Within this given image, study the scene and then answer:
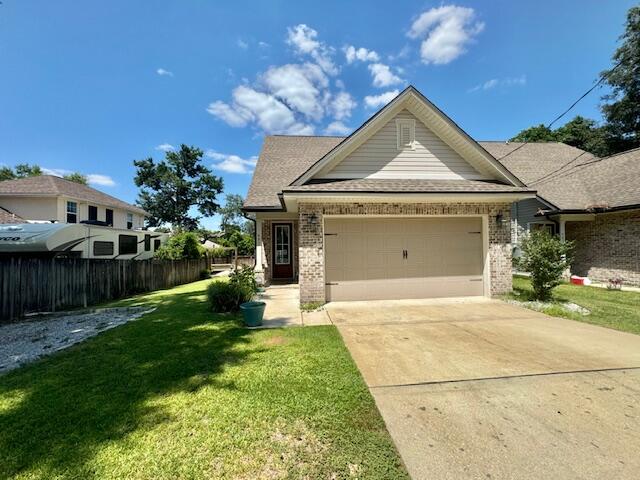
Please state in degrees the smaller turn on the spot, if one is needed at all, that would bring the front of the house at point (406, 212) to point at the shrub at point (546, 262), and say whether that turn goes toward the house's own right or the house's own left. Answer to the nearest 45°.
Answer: approximately 90° to the house's own left

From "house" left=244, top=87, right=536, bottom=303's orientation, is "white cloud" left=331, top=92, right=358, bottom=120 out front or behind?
behind

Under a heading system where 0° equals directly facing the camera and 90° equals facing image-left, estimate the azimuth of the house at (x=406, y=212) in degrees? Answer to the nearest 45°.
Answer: approximately 0°

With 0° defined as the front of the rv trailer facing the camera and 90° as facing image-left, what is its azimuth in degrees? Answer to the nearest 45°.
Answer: approximately 45°

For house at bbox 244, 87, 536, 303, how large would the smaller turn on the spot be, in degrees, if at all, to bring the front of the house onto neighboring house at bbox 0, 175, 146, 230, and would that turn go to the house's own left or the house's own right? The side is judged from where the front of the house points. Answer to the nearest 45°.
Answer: approximately 90° to the house's own right

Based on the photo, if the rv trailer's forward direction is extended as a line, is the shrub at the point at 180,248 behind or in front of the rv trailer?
behind

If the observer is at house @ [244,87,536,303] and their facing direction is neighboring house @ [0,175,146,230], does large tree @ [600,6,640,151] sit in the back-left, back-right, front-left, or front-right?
back-right
